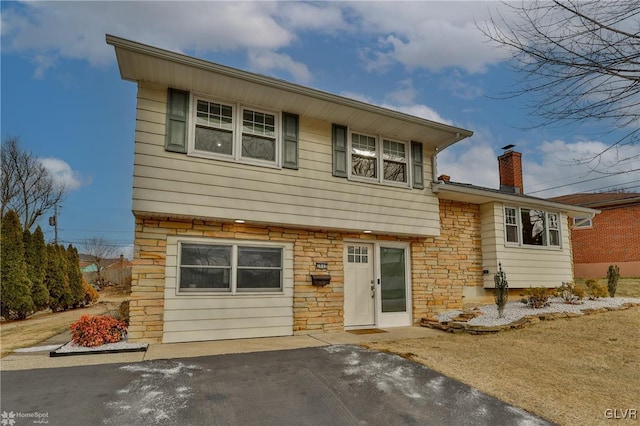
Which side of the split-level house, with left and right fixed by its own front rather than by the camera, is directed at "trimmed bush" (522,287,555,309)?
left

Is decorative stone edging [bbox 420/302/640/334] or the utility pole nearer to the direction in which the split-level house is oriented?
the decorative stone edging

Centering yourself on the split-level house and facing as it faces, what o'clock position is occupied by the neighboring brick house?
The neighboring brick house is roughly at 9 o'clock from the split-level house.

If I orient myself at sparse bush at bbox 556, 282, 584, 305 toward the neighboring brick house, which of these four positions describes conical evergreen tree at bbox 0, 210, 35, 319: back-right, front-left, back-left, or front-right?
back-left

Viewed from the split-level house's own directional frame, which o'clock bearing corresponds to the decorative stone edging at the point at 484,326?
The decorative stone edging is roughly at 10 o'clock from the split-level house.

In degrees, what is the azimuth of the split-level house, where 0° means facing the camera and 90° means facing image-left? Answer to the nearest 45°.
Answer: approximately 315°

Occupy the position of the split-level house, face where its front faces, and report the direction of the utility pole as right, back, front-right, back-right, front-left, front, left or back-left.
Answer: back
